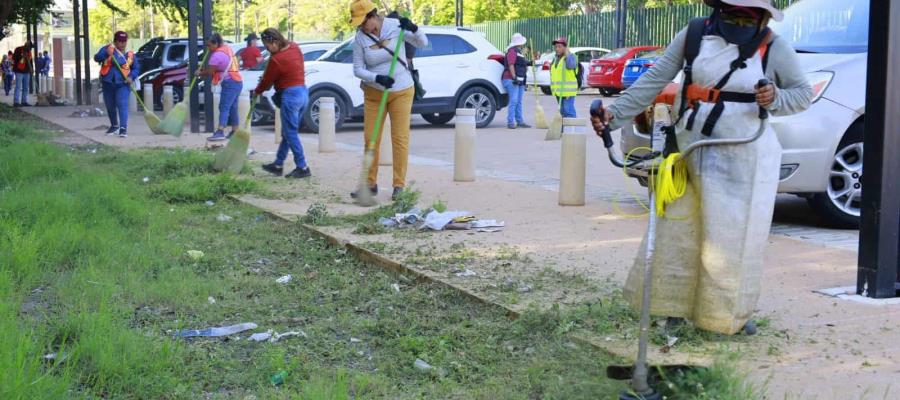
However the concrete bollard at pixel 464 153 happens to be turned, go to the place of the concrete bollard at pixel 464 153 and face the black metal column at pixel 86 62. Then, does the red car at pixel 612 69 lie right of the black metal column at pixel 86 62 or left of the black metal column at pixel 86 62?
right

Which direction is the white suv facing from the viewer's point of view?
to the viewer's left

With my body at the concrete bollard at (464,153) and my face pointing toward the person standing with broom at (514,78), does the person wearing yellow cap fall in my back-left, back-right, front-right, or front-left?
back-left

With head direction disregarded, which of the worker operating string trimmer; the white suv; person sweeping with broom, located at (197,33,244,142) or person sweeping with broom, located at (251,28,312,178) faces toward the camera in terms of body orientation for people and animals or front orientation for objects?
the worker operating string trimmer

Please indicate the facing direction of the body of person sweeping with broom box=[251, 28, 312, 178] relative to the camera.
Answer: to the viewer's left

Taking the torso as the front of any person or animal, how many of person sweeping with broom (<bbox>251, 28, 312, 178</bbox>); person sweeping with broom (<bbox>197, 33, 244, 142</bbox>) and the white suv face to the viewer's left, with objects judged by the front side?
3

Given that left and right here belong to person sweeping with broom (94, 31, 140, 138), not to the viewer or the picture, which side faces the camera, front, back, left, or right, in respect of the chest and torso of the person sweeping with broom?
front

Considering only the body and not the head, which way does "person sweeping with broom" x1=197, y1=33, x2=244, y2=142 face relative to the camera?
to the viewer's left

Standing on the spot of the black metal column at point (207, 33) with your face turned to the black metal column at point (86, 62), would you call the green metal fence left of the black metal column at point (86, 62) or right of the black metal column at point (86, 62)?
right

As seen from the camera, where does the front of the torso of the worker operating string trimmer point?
toward the camera

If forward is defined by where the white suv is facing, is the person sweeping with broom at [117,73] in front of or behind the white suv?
in front

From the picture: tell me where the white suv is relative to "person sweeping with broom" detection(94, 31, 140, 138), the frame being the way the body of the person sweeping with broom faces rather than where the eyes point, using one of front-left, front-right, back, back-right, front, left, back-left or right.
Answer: left

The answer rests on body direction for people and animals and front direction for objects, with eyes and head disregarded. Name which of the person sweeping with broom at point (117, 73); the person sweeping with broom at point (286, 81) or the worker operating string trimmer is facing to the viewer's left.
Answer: the person sweeping with broom at point (286, 81)

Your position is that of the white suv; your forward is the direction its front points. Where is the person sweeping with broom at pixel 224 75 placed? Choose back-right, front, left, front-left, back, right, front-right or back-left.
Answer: front-left
